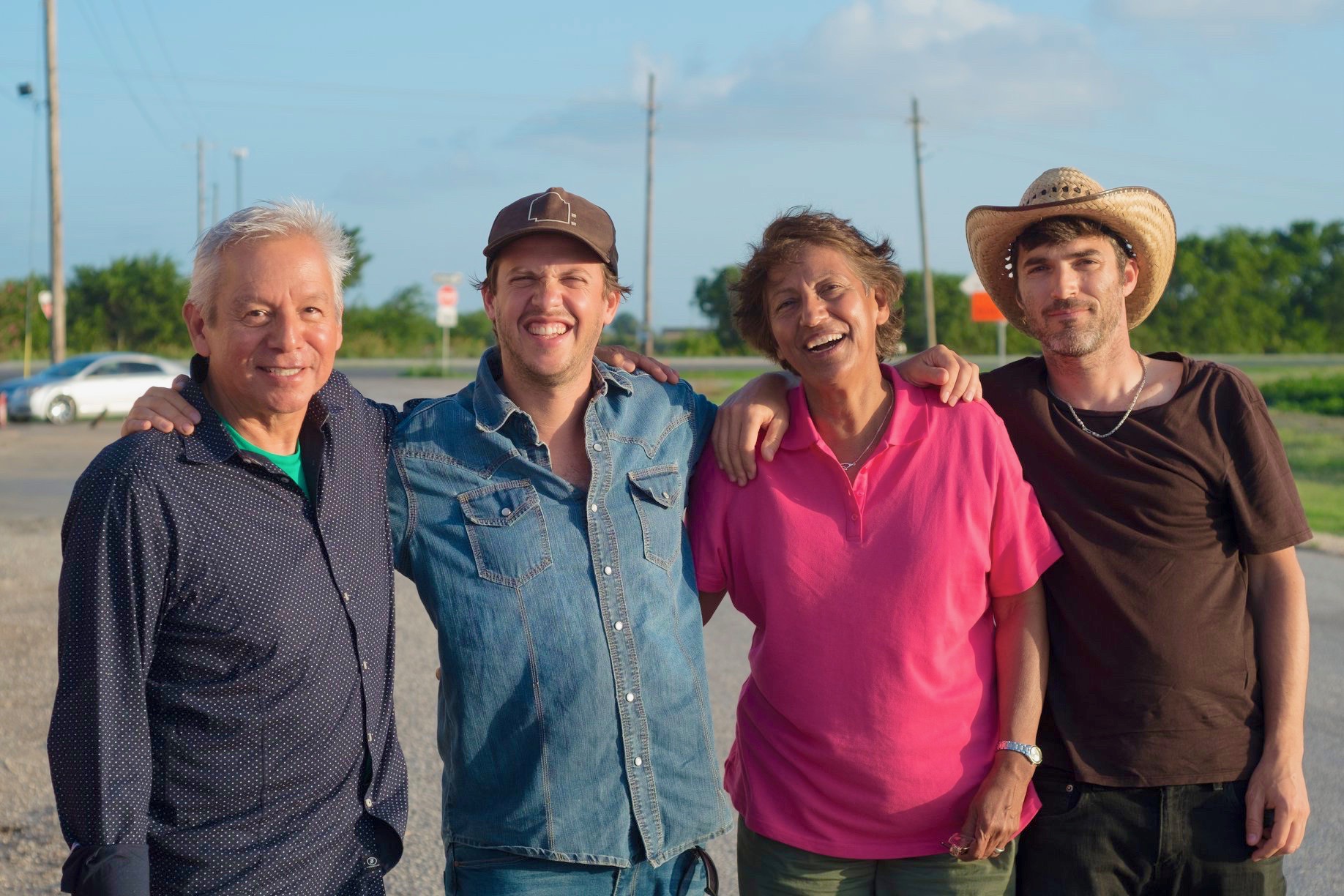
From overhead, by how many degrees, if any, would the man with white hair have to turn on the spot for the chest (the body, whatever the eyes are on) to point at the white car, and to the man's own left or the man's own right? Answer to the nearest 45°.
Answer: approximately 135° to the man's own left

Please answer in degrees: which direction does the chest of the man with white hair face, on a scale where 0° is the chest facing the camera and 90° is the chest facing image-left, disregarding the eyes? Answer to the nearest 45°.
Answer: approximately 315°

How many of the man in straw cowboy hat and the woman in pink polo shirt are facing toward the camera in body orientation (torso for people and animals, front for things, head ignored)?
2

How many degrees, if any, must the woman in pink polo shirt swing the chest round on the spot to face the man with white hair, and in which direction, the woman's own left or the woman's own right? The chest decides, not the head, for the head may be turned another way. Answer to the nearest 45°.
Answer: approximately 45° to the woman's own right

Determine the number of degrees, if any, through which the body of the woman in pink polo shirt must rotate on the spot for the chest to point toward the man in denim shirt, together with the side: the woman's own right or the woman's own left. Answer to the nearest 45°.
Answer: approximately 90° to the woman's own right

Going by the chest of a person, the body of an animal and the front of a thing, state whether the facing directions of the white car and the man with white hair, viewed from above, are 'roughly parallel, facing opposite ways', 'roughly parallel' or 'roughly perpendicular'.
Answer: roughly perpendicular

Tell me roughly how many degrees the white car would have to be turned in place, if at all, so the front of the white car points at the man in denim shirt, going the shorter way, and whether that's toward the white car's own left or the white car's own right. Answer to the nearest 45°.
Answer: approximately 45° to the white car's own left

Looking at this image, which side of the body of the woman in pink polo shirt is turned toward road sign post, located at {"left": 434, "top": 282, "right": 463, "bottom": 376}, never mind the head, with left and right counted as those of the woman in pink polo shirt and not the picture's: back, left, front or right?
back

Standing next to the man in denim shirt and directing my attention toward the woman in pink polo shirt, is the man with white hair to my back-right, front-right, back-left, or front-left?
back-right
